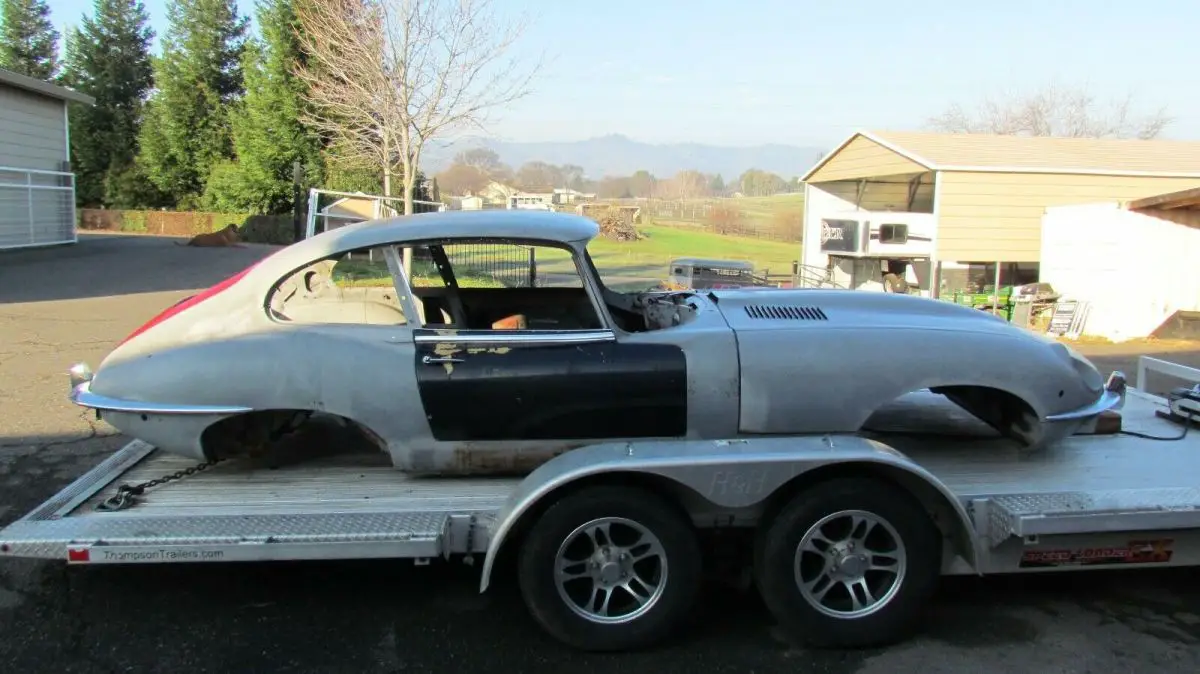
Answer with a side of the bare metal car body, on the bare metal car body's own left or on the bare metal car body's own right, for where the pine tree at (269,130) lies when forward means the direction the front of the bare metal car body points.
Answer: on the bare metal car body's own left

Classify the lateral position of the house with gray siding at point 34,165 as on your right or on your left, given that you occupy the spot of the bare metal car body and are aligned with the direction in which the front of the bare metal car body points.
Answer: on your left

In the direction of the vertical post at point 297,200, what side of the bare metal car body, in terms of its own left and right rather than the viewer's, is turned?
left

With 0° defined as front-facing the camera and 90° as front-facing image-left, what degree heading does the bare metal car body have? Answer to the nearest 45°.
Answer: approximately 270°

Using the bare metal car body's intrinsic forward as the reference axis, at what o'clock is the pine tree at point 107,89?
The pine tree is roughly at 8 o'clock from the bare metal car body.

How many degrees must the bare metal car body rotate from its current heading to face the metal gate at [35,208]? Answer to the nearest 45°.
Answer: approximately 135° to its left
